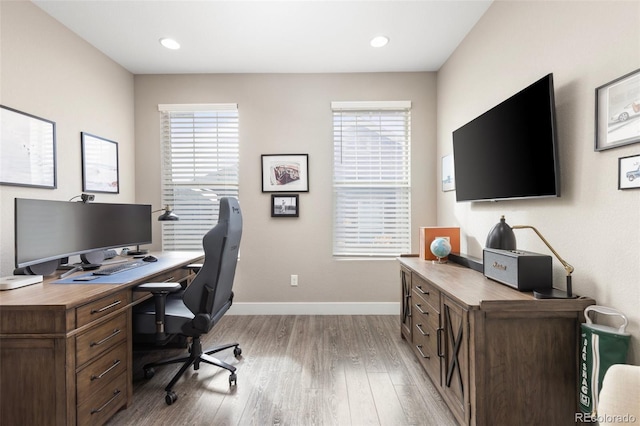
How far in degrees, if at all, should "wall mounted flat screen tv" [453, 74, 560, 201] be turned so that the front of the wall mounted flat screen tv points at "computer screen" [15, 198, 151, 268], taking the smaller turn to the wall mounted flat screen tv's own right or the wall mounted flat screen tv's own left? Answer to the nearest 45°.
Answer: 0° — it already faces it

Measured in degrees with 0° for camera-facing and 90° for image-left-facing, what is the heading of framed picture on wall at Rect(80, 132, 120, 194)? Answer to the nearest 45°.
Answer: approximately 315°

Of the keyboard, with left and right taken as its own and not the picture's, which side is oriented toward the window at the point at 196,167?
left

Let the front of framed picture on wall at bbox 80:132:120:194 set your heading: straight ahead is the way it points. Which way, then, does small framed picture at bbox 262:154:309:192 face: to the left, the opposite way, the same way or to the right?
to the right

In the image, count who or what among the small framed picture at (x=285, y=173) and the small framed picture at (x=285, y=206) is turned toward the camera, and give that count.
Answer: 2

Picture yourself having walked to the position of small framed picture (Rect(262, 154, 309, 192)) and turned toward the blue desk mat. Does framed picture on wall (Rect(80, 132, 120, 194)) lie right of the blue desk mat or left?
right

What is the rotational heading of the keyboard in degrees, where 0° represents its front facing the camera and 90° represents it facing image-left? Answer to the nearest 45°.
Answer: approximately 315°
